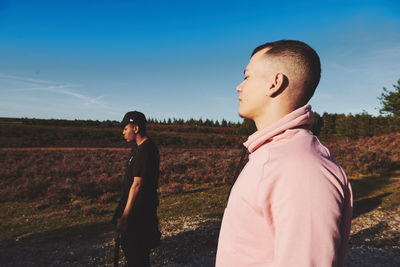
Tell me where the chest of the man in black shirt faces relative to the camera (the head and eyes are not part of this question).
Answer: to the viewer's left

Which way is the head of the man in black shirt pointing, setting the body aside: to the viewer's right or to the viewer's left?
to the viewer's left

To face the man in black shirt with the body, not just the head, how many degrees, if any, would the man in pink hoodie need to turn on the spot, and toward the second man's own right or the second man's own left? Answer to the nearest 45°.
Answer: approximately 45° to the second man's own right

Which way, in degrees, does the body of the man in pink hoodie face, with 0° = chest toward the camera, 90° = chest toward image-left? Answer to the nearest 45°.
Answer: approximately 90°

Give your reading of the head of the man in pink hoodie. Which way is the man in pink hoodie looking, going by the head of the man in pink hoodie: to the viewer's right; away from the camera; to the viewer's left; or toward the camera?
to the viewer's left

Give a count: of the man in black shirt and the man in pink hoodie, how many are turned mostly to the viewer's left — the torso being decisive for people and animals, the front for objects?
2

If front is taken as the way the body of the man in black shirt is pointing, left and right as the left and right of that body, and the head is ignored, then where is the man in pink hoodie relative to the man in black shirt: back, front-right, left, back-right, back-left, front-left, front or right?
left
